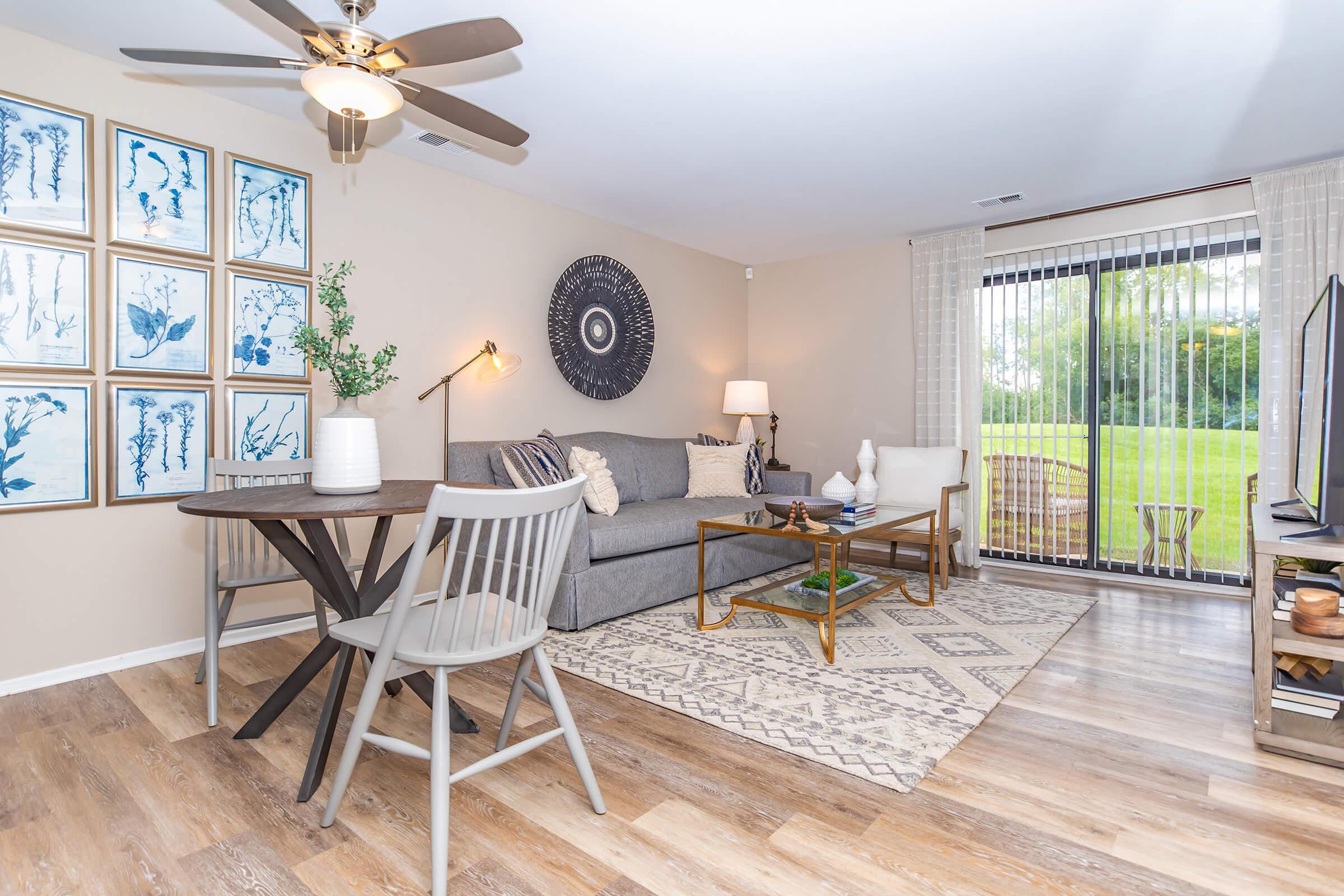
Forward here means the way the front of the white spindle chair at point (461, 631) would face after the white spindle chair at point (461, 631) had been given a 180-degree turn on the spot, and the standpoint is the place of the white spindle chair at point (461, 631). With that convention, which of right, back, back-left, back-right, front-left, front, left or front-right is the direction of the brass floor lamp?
back-left

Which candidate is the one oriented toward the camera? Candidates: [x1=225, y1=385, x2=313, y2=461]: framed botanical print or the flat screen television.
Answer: the framed botanical print

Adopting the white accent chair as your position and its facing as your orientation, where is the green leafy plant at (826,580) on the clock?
The green leafy plant is roughly at 11 o'clock from the white accent chair.

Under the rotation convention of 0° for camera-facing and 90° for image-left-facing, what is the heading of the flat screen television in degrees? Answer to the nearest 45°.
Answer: approximately 90°

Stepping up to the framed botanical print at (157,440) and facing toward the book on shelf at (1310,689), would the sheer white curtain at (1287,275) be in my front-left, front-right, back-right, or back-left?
front-left

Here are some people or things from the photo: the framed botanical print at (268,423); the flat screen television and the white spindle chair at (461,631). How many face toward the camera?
1

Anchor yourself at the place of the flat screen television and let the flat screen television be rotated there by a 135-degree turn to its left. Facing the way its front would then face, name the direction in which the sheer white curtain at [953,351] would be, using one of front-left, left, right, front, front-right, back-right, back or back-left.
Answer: back

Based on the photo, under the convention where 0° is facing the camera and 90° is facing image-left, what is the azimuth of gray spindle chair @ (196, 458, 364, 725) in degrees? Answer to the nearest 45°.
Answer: approximately 315°

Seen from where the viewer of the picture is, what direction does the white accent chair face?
facing the viewer and to the left of the viewer

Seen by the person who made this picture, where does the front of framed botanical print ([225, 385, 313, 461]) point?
facing the viewer

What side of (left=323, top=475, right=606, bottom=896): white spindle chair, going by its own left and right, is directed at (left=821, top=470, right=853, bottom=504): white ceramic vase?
right

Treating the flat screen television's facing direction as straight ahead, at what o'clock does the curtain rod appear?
The curtain rod is roughly at 2 o'clock from the flat screen television.

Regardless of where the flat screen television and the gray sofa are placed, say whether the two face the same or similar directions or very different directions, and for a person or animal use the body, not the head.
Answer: very different directions
